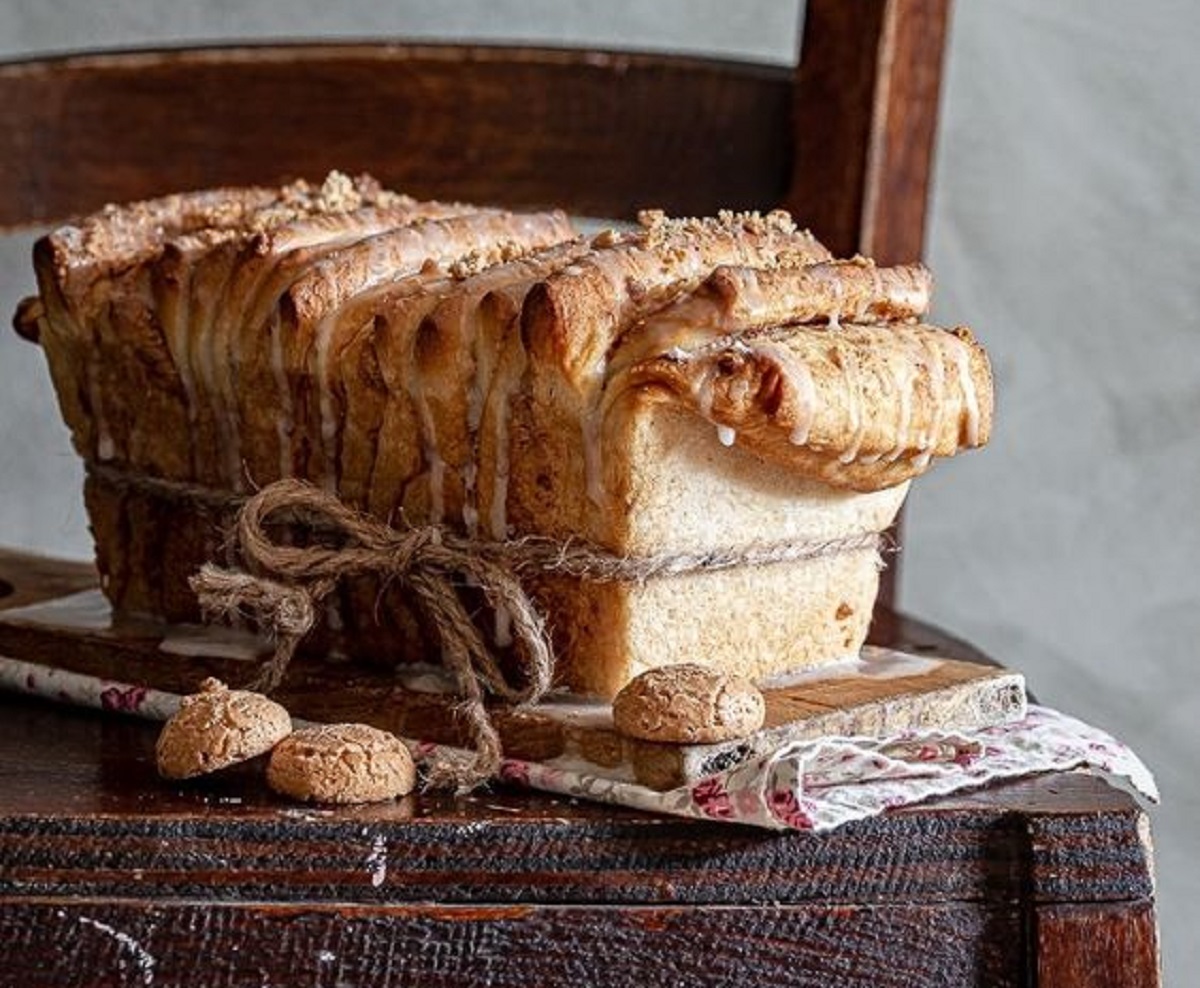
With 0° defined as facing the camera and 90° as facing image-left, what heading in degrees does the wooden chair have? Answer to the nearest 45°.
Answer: approximately 0°
